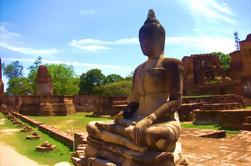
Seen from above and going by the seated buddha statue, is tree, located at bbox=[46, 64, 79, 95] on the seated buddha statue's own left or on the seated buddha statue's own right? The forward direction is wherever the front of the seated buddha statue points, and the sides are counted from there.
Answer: on the seated buddha statue's own right

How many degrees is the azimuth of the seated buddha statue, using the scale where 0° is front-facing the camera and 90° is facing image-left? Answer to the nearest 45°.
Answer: approximately 45°

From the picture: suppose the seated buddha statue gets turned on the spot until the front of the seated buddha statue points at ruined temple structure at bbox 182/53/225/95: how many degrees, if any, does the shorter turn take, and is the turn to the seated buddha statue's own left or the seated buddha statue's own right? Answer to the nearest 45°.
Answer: approximately 135° to the seated buddha statue's own right

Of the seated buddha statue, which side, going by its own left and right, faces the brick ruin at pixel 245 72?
back

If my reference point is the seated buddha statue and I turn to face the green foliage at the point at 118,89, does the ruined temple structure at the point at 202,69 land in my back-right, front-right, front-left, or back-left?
front-right

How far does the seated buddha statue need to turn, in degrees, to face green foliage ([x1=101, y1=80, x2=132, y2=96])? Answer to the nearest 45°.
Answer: approximately 135° to its right

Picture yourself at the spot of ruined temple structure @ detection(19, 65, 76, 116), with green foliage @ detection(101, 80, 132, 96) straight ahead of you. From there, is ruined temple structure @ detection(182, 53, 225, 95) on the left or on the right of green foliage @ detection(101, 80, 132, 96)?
right

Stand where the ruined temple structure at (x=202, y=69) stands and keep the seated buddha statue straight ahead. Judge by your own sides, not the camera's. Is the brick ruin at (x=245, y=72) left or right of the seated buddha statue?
left

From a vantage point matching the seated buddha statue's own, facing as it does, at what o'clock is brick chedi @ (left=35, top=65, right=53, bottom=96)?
The brick chedi is roughly at 4 o'clock from the seated buddha statue.

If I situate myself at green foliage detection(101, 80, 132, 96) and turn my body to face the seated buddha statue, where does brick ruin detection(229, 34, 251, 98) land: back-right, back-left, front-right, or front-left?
front-left

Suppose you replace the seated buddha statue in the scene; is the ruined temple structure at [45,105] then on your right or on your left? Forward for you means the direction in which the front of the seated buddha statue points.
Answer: on your right
